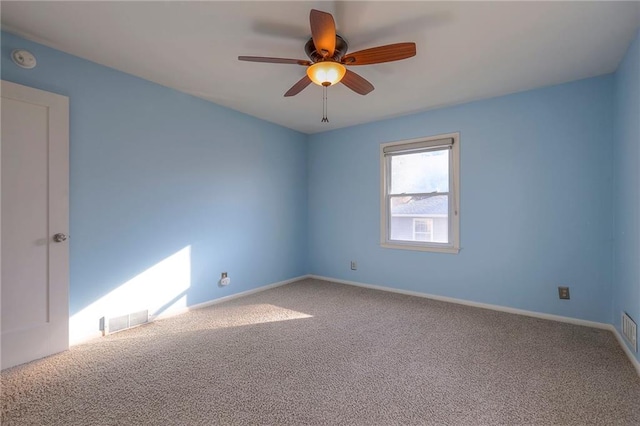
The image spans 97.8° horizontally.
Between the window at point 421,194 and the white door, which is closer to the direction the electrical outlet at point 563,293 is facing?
the white door

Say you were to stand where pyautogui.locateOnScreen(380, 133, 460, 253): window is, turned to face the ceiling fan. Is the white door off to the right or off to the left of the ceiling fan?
right

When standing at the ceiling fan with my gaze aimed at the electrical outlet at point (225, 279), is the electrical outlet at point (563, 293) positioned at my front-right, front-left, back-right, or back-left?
back-right

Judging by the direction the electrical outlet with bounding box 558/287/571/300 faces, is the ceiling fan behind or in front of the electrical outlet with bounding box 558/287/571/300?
in front

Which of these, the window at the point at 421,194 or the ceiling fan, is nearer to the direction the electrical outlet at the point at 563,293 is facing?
the ceiling fan

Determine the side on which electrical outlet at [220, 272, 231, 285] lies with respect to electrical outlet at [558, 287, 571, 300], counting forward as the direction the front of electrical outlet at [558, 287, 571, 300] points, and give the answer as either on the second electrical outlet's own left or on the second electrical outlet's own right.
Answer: on the second electrical outlet's own right

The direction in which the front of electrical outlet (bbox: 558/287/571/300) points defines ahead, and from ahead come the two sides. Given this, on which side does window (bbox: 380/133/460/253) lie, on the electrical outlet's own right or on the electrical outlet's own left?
on the electrical outlet's own right
